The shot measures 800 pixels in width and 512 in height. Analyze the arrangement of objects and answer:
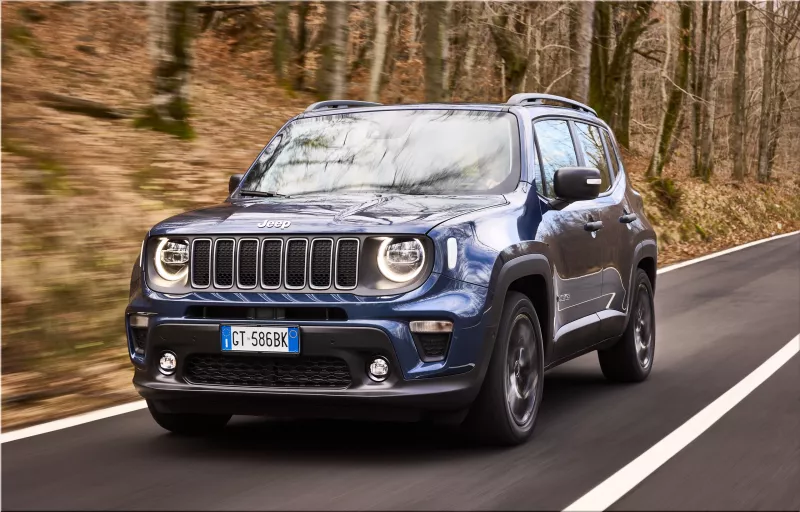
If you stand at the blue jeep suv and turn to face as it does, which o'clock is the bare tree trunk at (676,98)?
The bare tree trunk is roughly at 5 o'clock from the blue jeep suv.

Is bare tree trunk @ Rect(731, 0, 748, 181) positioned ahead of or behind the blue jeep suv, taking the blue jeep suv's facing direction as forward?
behind

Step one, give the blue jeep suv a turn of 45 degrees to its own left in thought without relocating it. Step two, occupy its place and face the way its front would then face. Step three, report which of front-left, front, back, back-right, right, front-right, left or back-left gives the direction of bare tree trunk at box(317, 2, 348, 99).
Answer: back

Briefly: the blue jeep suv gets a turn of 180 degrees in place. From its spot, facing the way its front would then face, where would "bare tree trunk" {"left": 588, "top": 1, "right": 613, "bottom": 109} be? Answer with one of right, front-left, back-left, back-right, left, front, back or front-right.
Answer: front-left

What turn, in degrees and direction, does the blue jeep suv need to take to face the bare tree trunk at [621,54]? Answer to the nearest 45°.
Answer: approximately 135° to its right

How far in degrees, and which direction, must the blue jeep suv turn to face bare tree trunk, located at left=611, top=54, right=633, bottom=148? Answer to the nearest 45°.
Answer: approximately 135° to its right

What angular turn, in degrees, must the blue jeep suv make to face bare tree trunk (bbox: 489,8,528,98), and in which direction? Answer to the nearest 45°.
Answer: approximately 135° to its right

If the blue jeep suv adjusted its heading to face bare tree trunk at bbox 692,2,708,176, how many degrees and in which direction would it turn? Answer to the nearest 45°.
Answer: approximately 135° to its right

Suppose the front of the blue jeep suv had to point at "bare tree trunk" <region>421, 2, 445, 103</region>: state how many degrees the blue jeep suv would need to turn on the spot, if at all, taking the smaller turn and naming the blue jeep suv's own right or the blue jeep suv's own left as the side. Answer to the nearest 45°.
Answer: approximately 135° to the blue jeep suv's own right

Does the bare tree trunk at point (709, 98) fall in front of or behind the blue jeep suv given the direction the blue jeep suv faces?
behind

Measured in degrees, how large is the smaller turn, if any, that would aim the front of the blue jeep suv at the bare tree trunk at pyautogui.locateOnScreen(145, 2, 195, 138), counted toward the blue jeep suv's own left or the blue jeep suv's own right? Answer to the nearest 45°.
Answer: approximately 135° to the blue jeep suv's own right

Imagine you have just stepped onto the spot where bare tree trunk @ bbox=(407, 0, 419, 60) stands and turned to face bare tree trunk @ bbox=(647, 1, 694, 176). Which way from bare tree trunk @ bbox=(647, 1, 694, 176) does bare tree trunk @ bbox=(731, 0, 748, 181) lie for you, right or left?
left

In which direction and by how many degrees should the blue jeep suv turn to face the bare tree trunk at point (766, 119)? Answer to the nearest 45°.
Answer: approximately 135° to its right

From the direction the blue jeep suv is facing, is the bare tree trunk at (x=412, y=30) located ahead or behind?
behind

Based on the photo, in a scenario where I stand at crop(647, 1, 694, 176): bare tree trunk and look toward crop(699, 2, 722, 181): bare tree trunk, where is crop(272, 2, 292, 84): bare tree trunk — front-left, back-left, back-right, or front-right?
back-left
